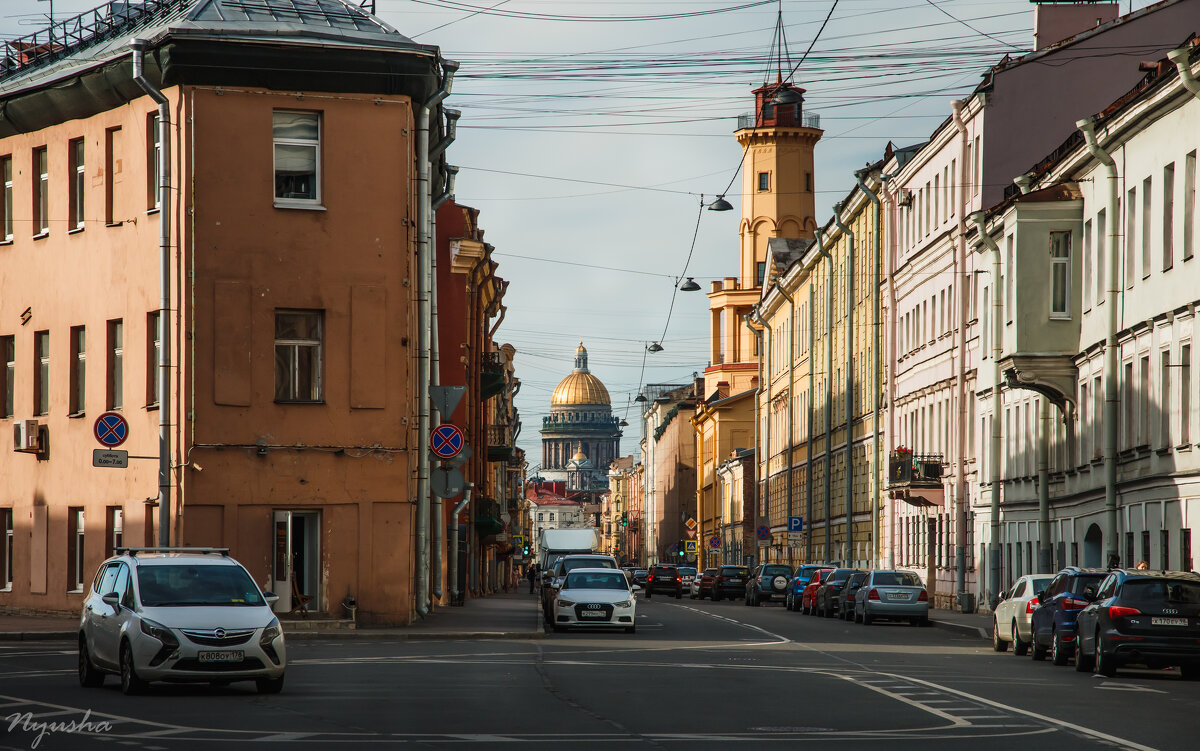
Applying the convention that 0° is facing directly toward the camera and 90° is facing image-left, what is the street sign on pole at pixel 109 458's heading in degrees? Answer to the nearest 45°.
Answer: approximately 0°

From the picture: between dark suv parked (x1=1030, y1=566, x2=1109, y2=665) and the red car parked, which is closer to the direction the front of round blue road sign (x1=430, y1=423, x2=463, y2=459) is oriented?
the dark suv parked

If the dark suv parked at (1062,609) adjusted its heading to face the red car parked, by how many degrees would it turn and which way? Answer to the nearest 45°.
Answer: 0° — it already faces it

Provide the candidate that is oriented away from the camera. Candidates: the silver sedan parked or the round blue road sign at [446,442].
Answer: the silver sedan parked

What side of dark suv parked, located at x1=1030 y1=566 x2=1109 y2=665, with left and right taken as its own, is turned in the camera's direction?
back

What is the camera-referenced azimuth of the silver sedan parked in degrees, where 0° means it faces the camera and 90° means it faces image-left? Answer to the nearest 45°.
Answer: approximately 180°

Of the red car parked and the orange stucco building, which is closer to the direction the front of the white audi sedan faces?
the orange stucco building

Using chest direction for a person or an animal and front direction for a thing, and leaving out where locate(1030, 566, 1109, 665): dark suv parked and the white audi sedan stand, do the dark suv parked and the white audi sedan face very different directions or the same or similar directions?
very different directions
